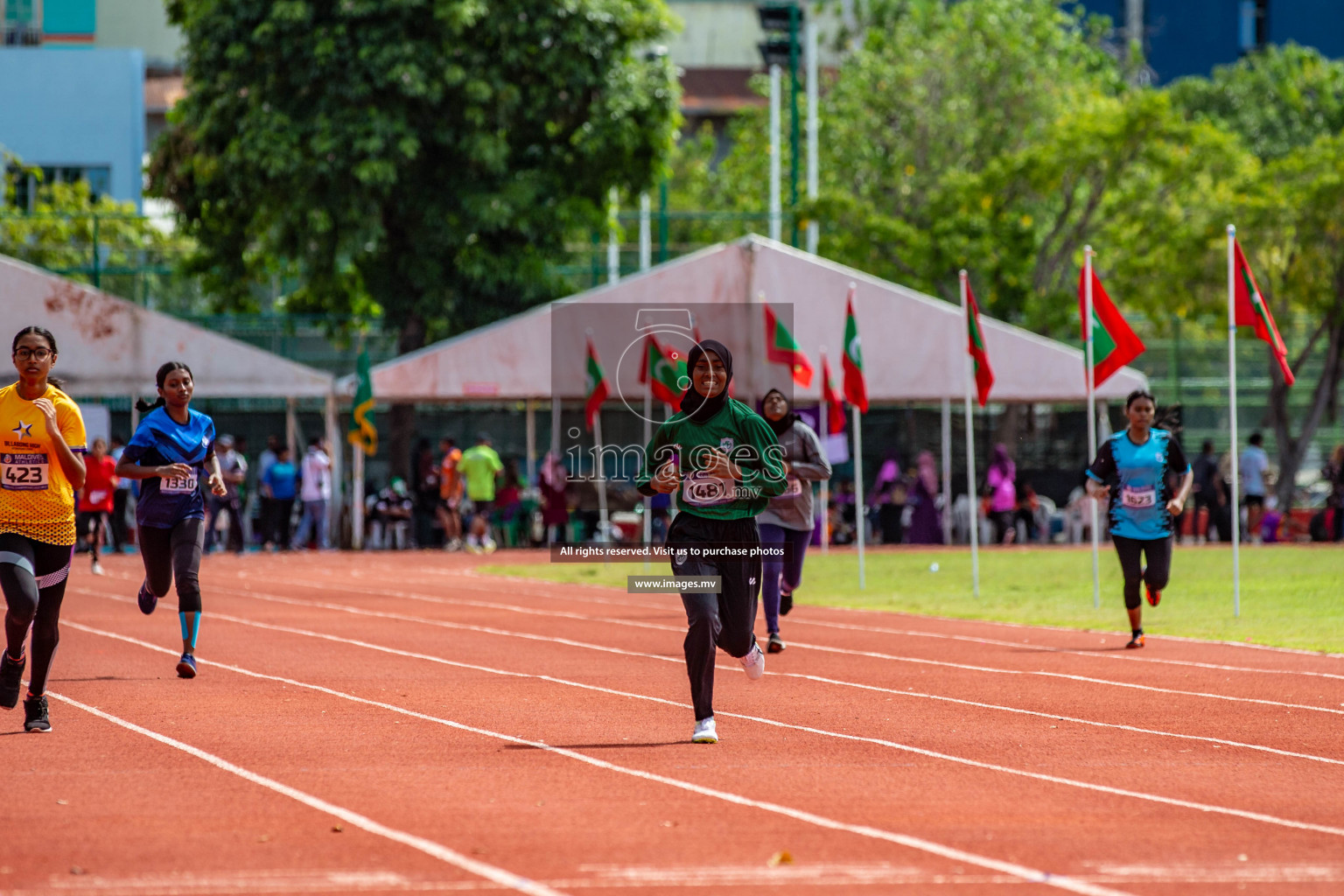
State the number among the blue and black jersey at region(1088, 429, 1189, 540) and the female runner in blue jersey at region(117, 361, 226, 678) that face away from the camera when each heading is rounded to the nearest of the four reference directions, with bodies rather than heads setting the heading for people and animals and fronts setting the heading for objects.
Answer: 0

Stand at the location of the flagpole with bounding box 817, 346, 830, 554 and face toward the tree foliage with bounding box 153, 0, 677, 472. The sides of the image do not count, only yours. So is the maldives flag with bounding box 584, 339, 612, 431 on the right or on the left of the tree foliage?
left

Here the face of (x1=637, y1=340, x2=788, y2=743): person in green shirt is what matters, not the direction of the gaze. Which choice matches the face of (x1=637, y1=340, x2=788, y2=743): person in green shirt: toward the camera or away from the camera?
toward the camera

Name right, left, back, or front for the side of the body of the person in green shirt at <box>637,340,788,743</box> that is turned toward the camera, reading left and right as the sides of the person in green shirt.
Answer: front

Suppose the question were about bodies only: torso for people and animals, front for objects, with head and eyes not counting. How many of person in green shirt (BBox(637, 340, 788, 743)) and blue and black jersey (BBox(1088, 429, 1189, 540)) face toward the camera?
2

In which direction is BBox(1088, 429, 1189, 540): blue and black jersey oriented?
toward the camera

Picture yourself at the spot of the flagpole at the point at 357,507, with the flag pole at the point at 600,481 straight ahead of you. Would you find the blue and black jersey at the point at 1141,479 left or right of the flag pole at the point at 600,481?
right

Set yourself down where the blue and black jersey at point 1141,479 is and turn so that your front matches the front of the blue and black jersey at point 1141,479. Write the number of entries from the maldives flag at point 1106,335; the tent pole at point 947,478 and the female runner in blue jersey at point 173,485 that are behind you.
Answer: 2
